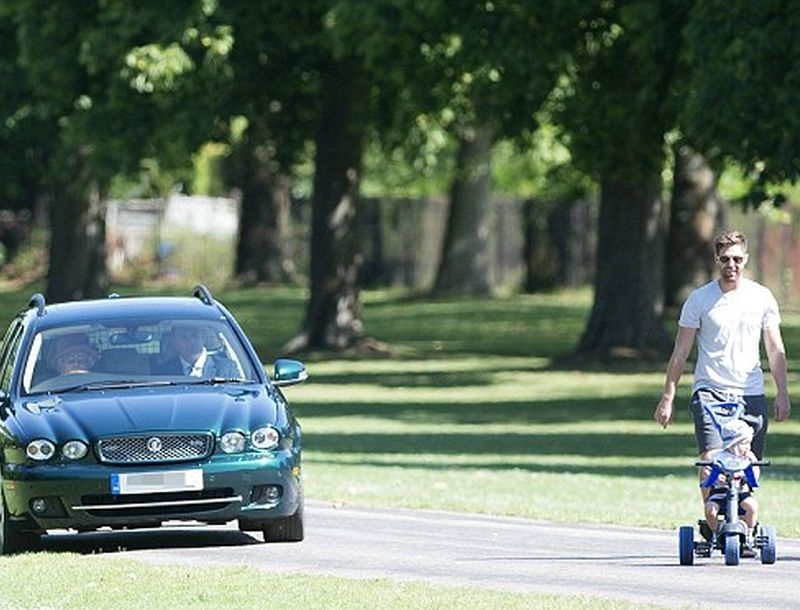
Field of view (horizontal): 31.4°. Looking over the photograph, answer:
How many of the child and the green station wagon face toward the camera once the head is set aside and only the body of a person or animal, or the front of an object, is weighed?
2

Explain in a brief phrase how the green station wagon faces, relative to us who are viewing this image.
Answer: facing the viewer

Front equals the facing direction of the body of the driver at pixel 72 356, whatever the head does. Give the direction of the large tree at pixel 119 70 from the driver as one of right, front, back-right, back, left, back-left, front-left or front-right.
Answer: back

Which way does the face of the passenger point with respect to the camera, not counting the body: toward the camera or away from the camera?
toward the camera

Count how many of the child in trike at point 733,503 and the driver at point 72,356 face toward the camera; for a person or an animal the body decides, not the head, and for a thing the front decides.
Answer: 2

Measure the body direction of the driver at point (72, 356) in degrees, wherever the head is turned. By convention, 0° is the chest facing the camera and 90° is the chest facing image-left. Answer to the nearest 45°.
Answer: approximately 0°

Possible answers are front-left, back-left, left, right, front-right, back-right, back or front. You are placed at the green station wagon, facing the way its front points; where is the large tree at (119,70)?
back

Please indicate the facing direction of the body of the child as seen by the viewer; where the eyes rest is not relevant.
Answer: toward the camera

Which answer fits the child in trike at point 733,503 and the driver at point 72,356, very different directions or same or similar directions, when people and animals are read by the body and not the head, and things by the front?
same or similar directions

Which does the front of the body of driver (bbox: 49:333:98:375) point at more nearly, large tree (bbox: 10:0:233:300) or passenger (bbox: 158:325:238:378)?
the passenger
